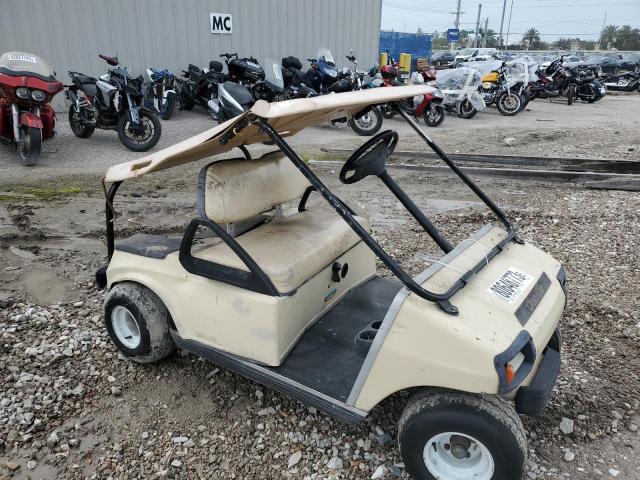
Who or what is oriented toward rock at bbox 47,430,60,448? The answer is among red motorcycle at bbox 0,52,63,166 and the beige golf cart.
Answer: the red motorcycle

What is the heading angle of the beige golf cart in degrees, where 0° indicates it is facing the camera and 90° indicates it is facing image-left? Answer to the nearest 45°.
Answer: approximately 315°

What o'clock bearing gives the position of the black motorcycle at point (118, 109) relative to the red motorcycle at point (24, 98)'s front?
The black motorcycle is roughly at 8 o'clock from the red motorcycle.

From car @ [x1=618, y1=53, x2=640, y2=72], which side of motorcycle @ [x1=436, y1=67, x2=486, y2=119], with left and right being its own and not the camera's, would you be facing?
left

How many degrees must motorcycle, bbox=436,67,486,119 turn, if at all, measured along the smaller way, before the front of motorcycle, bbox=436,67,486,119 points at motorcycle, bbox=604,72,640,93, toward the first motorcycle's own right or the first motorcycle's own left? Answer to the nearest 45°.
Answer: approximately 90° to the first motorcycle's own left

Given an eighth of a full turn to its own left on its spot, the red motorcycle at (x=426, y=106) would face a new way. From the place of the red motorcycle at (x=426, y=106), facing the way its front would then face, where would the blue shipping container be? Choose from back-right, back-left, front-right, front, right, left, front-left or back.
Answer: left

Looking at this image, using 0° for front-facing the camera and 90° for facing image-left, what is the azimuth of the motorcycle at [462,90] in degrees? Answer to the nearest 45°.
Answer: approximately 315°
